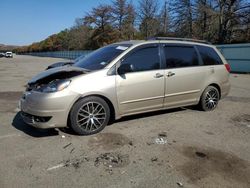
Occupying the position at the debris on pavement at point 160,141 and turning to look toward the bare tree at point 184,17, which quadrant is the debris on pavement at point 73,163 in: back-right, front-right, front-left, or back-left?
back-left

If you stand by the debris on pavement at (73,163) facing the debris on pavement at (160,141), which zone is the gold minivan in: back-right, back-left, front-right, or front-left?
front-left

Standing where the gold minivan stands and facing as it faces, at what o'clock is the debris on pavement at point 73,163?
The debris on pavement is roughly at 11 o'clock from the gold minivan.

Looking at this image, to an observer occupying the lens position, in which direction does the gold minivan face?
facing the viewer and to the left of the viewer

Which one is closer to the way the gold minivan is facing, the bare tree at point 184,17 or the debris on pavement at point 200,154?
the debris on pavement

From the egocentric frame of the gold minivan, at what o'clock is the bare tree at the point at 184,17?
The bare tree is roughly at 5 o'clock from the gold minivan.

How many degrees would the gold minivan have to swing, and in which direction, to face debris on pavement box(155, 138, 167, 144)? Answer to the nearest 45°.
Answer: approximately 90° to its left

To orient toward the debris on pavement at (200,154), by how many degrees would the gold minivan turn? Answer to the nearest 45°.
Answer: approximately 90° to its left

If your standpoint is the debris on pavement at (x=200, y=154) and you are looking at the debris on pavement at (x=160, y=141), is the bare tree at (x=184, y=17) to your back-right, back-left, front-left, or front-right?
front-right

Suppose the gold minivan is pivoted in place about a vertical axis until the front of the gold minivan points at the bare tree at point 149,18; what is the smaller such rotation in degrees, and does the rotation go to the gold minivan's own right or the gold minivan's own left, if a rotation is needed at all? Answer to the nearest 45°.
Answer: approximately 135° to the gold minivan's own right

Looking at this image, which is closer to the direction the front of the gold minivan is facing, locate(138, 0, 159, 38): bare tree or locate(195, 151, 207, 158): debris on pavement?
the debris on pavement
